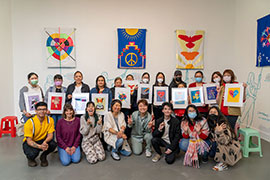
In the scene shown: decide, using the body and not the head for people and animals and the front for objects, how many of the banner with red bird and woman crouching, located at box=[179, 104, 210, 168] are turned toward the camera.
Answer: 2

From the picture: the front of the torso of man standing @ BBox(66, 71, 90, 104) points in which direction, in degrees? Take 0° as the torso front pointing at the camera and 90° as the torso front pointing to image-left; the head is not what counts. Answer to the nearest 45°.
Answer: approximately 0°

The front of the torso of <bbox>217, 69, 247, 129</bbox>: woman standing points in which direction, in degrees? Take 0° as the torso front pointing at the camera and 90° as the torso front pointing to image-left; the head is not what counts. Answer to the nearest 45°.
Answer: approximately 0°

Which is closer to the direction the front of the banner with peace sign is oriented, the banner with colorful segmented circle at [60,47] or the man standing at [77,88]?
the man standing

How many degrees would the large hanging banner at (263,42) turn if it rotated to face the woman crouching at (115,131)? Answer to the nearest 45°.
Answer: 0° — it already faces them

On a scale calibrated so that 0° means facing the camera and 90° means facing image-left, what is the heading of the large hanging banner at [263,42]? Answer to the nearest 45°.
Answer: approximately 45°
